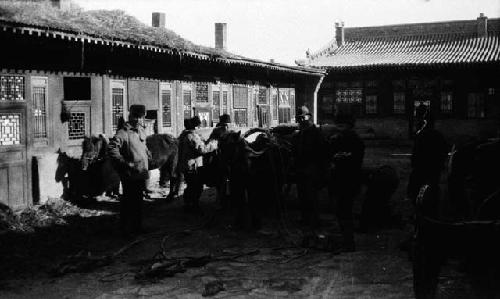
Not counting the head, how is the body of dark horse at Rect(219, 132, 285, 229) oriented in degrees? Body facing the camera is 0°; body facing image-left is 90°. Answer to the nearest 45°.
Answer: approximately 45°

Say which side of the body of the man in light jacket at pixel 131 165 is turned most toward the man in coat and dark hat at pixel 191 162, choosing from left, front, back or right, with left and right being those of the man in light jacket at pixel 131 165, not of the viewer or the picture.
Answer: left

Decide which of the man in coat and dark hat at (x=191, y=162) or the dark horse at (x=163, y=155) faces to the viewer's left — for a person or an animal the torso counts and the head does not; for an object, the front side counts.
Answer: the dark horse

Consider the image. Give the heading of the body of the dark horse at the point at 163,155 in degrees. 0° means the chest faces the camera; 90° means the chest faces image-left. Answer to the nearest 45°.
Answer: approximately 90°

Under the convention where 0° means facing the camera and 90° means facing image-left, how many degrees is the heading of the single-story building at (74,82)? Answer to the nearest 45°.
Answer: approximately 315°

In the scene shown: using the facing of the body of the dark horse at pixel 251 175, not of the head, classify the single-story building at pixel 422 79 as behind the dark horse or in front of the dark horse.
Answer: behind
